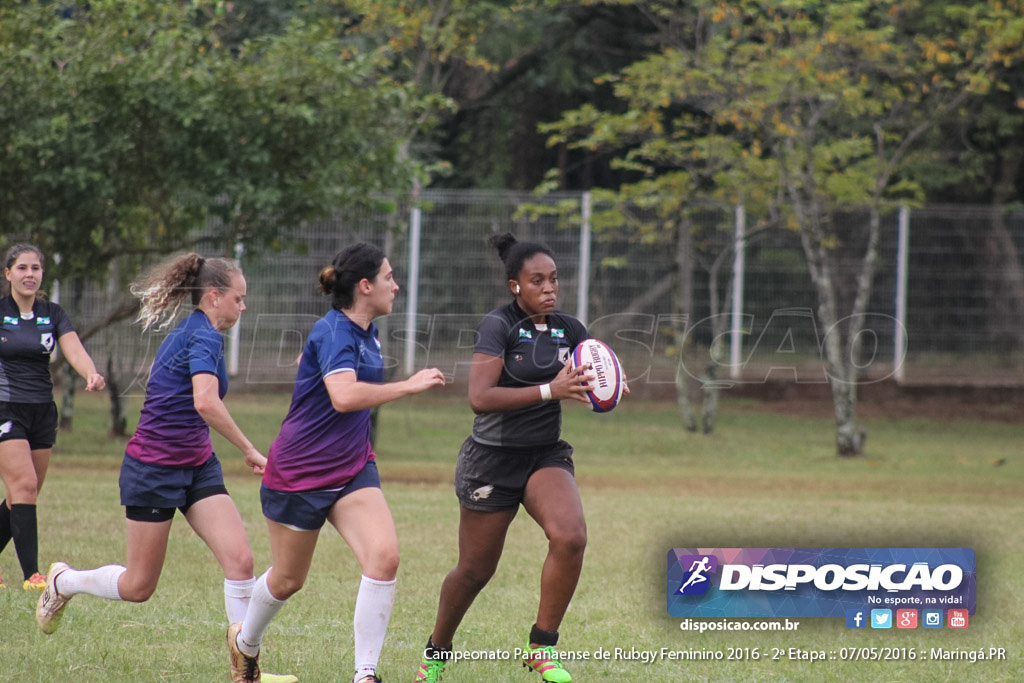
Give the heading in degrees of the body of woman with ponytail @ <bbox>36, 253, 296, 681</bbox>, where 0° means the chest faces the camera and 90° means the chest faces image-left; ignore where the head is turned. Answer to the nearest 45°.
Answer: approximately 270°

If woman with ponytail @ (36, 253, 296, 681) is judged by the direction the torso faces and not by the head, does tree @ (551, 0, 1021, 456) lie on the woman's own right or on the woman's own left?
on the woman's own left

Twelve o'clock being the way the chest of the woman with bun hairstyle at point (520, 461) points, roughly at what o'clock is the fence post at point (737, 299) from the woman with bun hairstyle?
The fence post is roughly at 8 o'clock from the woman with bun hairstyle.

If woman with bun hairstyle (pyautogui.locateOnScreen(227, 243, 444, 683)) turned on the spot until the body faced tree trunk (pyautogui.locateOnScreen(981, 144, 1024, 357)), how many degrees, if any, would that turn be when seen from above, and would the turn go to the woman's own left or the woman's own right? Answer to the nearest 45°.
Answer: approximately 45° to the woman's own left

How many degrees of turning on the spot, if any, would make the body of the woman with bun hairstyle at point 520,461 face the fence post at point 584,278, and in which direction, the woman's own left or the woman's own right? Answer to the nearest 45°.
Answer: approximately 135° to the woman's own left

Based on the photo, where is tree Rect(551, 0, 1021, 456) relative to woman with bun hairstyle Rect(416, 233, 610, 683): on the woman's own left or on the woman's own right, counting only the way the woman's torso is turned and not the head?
on the woman's own left

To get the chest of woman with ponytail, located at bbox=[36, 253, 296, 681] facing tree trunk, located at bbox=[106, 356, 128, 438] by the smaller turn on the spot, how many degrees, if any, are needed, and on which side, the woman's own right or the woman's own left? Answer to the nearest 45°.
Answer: approximately 90° to the woman's own left

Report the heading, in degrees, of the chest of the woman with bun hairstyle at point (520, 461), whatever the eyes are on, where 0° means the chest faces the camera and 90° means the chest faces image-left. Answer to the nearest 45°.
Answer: approximately 315°

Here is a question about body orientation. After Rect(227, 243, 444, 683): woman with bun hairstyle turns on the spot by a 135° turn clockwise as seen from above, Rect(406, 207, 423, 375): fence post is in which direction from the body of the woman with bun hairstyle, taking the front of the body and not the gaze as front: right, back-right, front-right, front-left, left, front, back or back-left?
back-right

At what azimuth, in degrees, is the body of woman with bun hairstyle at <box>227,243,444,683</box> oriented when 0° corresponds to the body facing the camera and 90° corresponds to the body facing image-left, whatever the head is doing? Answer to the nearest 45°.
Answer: approximately 270°

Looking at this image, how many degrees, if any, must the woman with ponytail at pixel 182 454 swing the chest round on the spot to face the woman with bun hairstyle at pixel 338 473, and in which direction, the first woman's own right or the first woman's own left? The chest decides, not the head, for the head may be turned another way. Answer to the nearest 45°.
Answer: approximately 45° to the first woman's own right

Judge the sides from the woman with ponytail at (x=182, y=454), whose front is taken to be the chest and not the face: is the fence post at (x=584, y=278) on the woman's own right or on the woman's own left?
on the woman's own left
